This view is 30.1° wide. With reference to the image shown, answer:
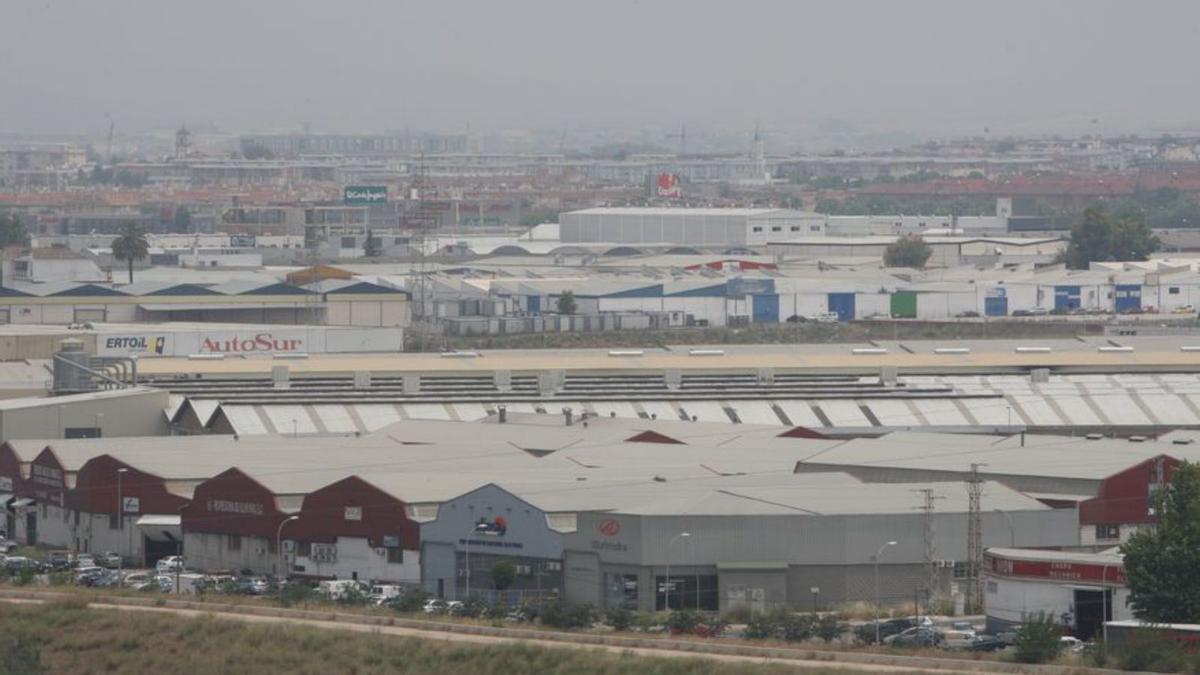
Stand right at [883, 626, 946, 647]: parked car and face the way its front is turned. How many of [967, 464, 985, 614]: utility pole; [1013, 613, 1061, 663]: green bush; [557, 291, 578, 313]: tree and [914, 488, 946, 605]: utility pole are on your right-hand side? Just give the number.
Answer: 3

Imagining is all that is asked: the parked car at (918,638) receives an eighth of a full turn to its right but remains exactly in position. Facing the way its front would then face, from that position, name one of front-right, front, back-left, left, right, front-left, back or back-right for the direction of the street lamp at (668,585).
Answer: front

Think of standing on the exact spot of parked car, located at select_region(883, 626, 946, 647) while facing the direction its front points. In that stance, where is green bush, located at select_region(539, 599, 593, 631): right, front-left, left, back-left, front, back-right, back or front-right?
front

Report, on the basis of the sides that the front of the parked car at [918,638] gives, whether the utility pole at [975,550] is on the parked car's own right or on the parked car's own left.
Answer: on the parked car's own right

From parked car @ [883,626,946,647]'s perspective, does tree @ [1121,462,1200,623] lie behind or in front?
behind

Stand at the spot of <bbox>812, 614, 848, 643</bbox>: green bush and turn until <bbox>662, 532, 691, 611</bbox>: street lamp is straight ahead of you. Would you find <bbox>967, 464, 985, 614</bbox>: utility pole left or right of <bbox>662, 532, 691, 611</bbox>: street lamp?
right

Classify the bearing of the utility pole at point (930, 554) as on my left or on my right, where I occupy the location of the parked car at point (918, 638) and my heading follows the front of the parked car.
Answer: on my right

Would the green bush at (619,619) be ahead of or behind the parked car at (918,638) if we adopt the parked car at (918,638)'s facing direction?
ahead

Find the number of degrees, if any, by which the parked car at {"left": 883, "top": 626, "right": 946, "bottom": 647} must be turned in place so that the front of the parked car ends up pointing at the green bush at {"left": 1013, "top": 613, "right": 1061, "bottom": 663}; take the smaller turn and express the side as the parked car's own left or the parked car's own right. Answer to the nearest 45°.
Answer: approximately 135° to the parked car's own left

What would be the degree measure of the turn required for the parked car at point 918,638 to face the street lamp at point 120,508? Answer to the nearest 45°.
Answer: approximately 45° to its right

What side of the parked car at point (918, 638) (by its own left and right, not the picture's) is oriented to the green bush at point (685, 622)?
front

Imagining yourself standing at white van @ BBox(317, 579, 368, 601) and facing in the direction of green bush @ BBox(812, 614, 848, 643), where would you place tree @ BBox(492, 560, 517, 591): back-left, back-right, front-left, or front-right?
front-left

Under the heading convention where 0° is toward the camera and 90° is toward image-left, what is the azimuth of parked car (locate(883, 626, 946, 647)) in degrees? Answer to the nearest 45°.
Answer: approximately 90°

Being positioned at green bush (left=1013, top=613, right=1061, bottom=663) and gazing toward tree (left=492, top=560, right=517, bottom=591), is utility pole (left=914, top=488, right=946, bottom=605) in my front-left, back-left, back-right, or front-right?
front-right

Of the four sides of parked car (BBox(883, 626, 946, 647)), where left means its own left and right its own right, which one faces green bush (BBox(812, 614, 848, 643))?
front

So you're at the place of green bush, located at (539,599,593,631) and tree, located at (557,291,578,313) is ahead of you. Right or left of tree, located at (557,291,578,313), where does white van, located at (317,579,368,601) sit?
left
